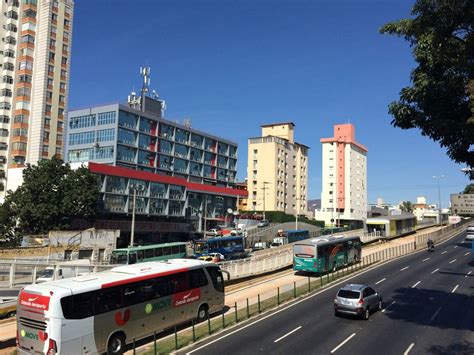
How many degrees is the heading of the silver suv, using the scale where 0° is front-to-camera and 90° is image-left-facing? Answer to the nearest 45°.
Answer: approximately 225°

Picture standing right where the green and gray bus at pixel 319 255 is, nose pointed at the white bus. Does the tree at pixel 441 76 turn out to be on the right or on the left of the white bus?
left
